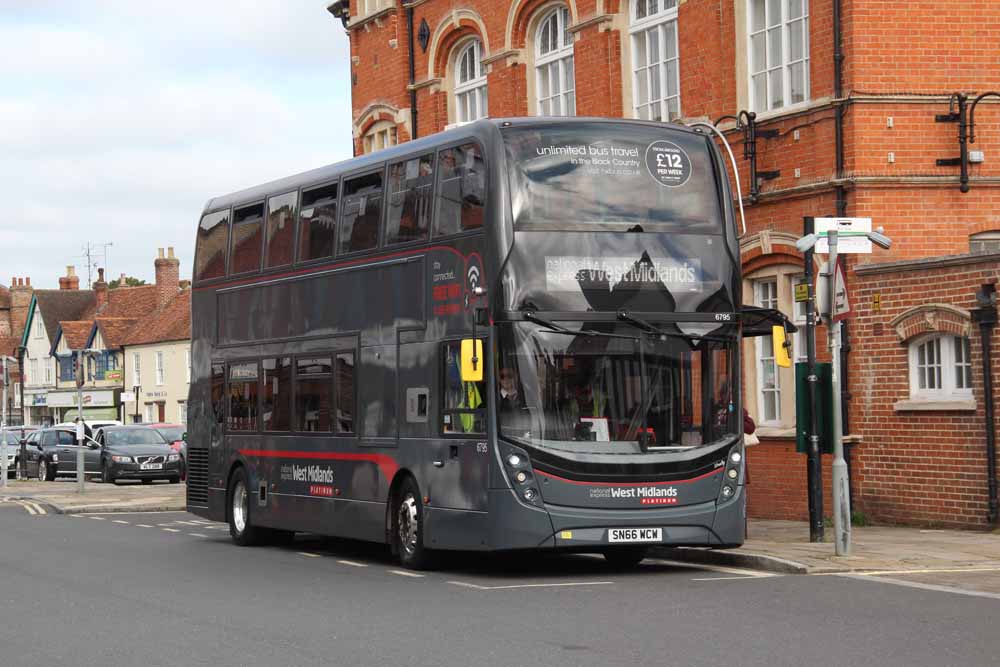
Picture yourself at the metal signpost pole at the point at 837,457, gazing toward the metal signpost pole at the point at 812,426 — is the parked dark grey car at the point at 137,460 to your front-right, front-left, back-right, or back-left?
front-left

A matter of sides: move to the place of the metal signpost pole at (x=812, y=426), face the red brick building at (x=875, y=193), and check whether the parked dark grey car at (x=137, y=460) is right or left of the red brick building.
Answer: left

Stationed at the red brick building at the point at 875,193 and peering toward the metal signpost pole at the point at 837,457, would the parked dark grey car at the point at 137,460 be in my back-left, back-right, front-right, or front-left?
back-right

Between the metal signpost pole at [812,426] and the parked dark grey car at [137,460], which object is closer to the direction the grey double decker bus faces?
the metal signpost pole

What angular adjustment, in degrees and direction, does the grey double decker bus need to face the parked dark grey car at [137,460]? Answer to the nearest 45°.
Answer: approximately 135° to its left

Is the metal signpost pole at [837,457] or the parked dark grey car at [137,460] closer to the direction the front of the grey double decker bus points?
the metal signpost pole

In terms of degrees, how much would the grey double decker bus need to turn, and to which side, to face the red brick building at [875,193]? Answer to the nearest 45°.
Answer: approximately 90° to its left

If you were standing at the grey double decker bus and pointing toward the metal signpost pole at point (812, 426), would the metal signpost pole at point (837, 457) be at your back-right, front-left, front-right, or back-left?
front-right

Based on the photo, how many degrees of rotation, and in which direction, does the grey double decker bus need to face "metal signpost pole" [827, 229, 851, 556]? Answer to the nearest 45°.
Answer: approximately 45° to its left

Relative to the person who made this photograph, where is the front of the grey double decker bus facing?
facing the viewer and to the right of the viewer

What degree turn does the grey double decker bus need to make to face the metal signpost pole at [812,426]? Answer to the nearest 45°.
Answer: approximately 90° to its left
